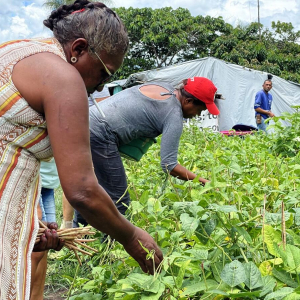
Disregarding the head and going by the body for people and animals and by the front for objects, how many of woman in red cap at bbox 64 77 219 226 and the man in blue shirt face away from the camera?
0

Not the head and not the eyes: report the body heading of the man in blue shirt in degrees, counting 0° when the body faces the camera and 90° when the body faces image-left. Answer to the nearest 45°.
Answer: approximately 315°

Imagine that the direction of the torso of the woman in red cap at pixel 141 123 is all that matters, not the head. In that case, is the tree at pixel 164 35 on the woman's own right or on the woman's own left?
on the woman's own left

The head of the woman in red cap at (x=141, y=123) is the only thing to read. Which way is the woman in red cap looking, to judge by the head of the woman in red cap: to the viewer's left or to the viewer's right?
to the viewer's right

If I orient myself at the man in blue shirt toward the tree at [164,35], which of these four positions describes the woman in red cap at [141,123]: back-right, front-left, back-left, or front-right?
back-left

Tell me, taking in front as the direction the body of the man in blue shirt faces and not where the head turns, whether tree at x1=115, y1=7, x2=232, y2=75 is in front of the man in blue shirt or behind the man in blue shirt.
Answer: behind

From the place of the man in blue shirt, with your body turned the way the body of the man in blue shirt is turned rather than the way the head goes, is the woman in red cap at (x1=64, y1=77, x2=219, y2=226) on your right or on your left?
on your right

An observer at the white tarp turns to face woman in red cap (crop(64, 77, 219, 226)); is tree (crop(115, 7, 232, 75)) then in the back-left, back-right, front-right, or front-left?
back-right

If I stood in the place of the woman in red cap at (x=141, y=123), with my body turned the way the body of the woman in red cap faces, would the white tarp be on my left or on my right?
on my left

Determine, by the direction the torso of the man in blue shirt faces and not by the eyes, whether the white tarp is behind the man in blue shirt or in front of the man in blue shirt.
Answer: behind

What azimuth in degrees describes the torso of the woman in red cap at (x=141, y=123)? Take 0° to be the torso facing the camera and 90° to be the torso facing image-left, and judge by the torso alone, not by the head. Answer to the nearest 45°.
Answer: approximately 270°
